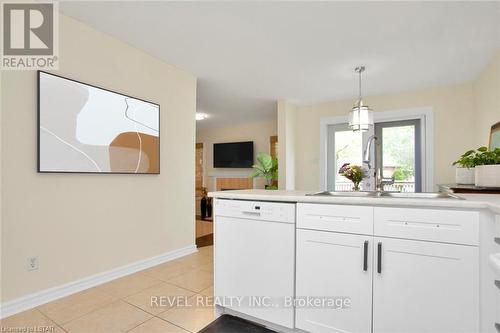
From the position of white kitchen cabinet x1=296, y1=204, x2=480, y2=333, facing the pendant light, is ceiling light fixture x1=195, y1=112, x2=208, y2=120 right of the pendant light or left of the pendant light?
left

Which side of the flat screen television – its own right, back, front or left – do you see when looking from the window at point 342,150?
left

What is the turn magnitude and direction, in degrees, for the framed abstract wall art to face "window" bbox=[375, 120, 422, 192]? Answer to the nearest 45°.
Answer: approximately 45° to its left

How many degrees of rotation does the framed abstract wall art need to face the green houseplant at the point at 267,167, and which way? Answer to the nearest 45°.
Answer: approximately 90° to its left

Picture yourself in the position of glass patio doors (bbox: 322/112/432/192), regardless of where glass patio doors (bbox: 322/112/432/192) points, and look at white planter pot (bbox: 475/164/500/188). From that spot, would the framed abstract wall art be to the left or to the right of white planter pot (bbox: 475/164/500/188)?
right

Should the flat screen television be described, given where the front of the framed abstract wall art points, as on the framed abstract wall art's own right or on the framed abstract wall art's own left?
on the framed abstract wall art's own left

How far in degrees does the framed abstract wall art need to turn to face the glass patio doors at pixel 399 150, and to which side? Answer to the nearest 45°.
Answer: approximately 45° to its left

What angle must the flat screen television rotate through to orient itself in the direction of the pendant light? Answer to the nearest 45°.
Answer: approximately 45° to its left

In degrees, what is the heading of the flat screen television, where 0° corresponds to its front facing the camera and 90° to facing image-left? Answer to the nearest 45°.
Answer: approximately 45°
